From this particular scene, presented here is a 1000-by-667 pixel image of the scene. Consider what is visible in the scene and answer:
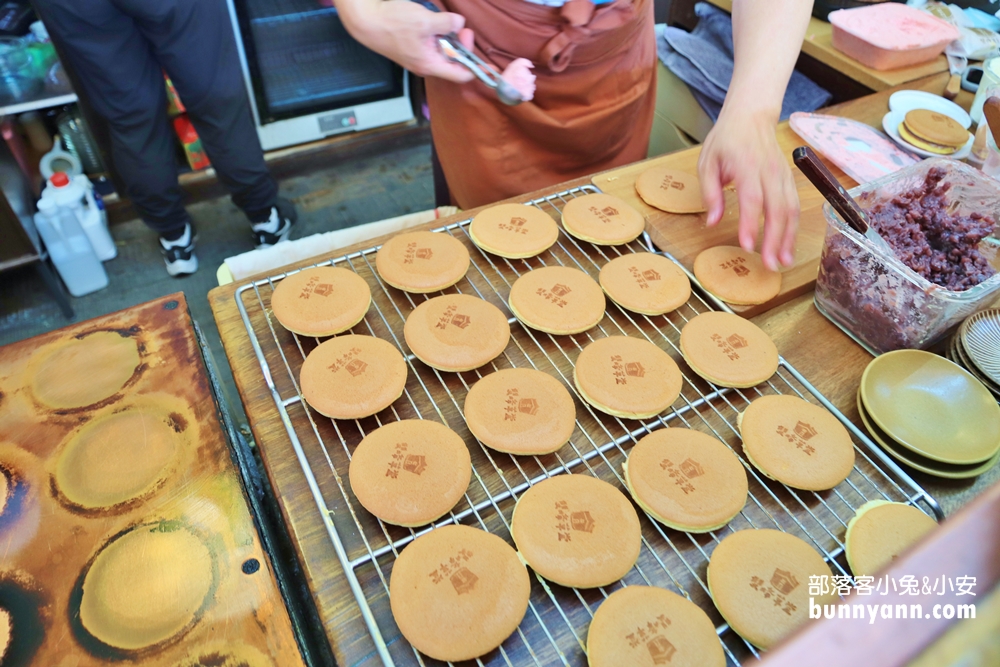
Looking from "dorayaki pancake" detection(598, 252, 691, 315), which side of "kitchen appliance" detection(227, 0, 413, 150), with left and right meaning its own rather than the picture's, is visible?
front

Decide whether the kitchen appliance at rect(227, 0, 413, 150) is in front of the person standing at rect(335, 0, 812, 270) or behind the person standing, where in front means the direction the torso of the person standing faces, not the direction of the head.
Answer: behind

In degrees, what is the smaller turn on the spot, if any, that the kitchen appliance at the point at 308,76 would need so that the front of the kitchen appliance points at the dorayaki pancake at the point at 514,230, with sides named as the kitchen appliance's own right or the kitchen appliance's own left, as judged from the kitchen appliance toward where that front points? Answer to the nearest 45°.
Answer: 0° — it already faces it

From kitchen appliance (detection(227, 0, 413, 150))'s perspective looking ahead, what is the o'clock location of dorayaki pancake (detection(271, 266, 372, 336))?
The dorayaki pancake is roughly at 12 o'clock from the kitchen appliance.

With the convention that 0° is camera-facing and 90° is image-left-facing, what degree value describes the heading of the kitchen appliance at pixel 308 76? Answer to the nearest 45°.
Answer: approximately 0°

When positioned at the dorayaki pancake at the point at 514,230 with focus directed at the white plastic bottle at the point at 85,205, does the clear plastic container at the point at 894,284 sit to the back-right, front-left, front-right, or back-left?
back-right

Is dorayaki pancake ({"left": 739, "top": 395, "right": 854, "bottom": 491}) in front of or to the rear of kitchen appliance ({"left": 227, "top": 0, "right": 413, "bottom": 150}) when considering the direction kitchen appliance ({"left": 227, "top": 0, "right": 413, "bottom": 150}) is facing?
in front

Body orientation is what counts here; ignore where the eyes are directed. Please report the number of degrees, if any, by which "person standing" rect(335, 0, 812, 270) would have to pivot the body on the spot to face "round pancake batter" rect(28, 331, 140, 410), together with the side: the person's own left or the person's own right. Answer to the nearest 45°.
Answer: approximately 45° to the person's own right

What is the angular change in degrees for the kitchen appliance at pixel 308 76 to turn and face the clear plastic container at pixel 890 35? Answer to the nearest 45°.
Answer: approximately 45° to its left

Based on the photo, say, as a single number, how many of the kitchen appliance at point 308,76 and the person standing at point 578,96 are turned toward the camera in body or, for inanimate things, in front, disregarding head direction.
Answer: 2

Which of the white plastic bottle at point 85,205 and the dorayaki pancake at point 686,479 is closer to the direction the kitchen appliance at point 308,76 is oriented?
the dorayaki pancake

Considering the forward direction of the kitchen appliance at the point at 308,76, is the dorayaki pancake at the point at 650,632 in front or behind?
in front

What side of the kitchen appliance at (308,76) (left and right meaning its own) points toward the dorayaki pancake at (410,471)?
front

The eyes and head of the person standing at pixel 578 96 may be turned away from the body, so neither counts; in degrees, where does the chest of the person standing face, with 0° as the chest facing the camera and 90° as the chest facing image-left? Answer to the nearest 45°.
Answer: approximately 0°

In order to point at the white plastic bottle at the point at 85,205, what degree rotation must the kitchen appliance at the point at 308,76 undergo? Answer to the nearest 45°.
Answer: approximately 45° to its right

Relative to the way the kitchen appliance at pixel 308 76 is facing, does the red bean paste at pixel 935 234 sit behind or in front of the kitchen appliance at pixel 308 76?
in front
